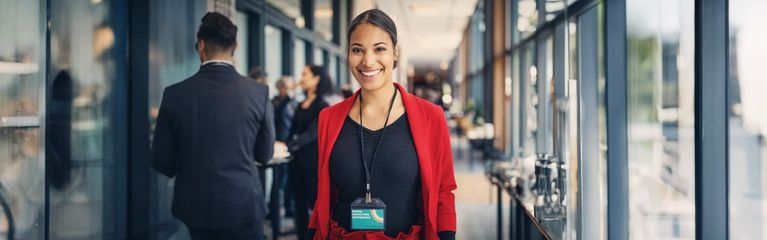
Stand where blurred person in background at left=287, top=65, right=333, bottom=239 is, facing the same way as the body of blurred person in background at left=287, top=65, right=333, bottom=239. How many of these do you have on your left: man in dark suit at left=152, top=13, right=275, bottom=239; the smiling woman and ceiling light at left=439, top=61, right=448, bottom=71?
2

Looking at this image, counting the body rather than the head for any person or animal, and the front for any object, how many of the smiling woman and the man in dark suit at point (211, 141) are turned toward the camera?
1

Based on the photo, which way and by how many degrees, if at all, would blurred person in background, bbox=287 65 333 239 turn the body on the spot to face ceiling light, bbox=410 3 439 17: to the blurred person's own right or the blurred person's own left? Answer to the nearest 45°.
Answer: approximately 90° to the blurred person's own right

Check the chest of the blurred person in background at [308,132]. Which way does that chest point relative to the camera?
to the viewer's left

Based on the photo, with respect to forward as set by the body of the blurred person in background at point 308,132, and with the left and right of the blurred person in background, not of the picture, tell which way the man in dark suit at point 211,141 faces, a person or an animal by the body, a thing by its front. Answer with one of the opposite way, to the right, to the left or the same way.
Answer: to the right

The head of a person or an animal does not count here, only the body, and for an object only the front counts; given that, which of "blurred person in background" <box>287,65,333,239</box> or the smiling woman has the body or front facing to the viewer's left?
the blurred person in background

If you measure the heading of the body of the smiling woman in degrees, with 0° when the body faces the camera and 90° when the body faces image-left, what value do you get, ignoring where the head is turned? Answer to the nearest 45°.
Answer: approximately 0°

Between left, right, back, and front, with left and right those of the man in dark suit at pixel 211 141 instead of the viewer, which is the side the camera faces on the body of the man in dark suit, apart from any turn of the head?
back

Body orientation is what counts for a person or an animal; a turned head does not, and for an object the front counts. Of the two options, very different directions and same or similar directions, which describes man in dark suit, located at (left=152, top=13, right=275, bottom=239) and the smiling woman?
very different directions
